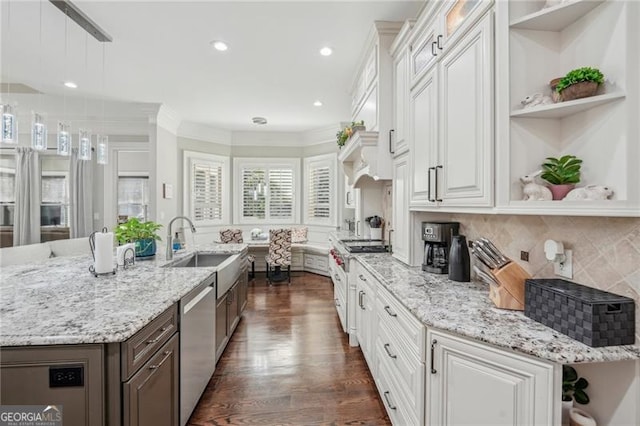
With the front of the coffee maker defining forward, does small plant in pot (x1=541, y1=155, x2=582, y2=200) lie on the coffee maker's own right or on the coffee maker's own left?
on the coffee maker's own left

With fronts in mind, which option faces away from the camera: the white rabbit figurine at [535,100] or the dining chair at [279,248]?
the dining chair

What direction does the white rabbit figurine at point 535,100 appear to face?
to the viewer's left

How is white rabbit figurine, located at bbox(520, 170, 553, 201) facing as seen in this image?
to the viewer's left

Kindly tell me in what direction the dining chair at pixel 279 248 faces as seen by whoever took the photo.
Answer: facing away from the viewer

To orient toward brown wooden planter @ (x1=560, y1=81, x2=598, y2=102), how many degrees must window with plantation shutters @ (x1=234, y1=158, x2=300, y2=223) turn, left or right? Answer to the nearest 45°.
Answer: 0° — it already faces it

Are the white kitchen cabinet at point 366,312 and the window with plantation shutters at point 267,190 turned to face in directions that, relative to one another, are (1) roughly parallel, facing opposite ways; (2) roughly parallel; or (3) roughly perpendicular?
roughly perpendicular
